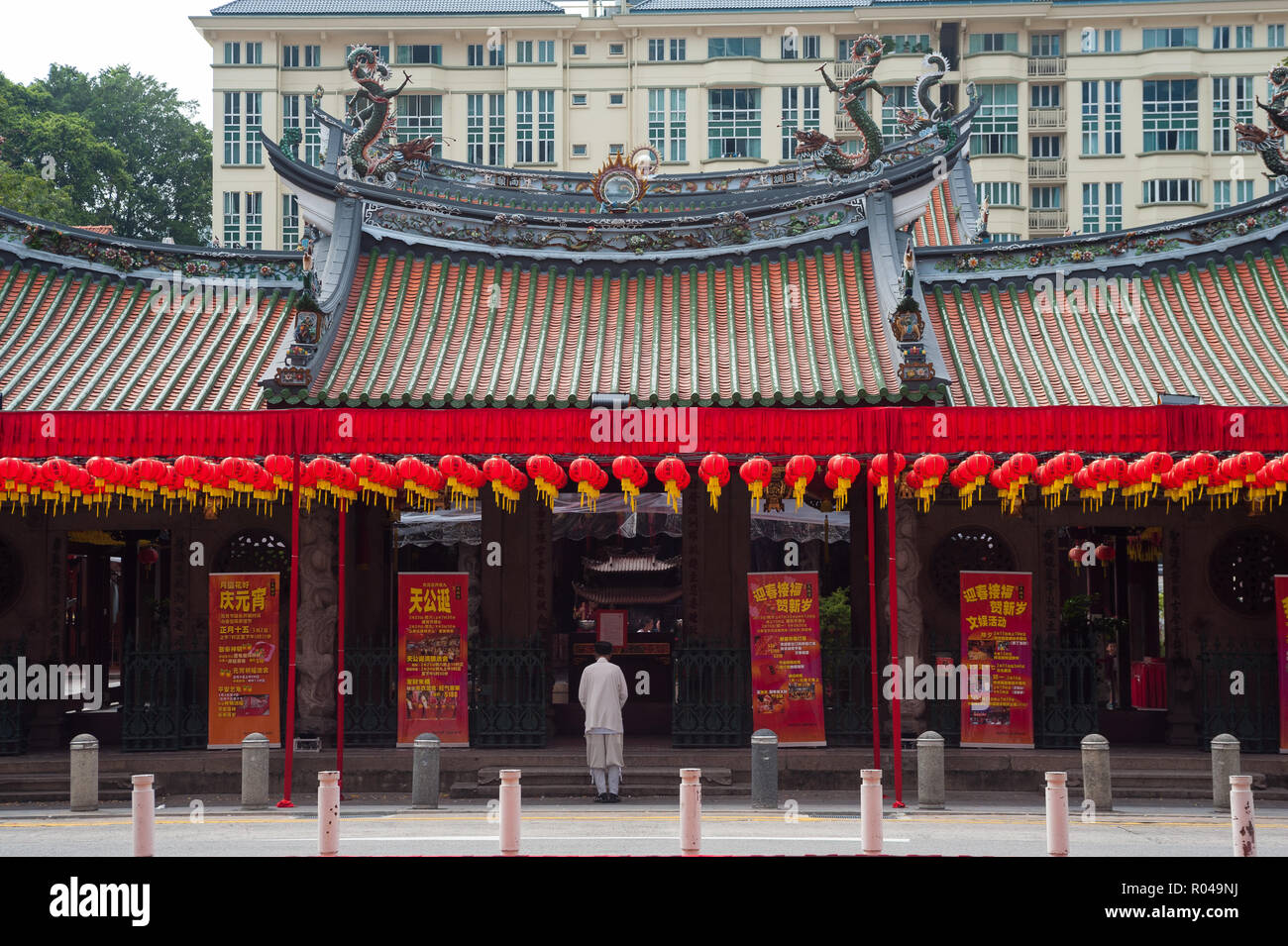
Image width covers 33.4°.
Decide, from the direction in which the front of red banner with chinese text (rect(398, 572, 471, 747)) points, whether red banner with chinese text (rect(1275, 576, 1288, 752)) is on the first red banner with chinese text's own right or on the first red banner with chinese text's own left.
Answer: on the first red banner with chinese text's own left

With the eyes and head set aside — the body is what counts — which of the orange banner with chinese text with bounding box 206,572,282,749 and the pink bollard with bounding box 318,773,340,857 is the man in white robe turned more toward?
the orange banner with chinese text

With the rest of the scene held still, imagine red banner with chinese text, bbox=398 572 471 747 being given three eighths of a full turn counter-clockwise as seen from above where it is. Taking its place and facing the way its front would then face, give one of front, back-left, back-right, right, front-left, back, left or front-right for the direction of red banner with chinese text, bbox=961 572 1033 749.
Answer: front-right

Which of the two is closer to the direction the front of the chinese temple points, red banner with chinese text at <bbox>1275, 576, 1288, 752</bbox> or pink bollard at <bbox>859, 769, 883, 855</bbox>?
the pink bollard

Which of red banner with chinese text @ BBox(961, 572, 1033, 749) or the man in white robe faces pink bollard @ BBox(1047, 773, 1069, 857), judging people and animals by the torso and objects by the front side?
the red banner with chinese text

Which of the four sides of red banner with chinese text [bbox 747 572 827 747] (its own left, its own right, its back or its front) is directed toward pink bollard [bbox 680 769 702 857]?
front

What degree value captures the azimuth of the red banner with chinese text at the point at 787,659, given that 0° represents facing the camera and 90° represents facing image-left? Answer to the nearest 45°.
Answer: approximately 0°

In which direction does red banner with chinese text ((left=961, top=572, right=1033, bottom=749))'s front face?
toward the camera

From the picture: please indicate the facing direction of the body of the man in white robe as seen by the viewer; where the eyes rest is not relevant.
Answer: away from the camera

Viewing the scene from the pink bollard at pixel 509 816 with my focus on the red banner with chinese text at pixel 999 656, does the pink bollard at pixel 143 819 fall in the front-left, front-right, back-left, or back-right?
back-left

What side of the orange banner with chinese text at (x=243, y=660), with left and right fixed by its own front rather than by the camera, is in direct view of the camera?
front

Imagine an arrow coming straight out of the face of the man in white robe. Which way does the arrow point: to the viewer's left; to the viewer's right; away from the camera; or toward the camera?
away from the camera

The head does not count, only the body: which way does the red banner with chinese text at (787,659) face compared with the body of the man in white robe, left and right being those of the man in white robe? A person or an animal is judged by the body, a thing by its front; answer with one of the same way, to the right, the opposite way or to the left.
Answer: the opposite way

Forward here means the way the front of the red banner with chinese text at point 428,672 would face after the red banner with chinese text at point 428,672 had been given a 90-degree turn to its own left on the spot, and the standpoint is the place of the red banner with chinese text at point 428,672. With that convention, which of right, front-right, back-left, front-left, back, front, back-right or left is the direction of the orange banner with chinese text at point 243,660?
back

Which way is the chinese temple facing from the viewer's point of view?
toward the camera

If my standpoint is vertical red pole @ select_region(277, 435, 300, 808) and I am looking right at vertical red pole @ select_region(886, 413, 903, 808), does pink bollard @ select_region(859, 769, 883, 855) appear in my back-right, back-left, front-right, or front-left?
front-right

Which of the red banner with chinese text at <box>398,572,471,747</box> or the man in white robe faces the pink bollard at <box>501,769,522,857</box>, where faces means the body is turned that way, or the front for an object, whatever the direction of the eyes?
the red banner with chinese text
